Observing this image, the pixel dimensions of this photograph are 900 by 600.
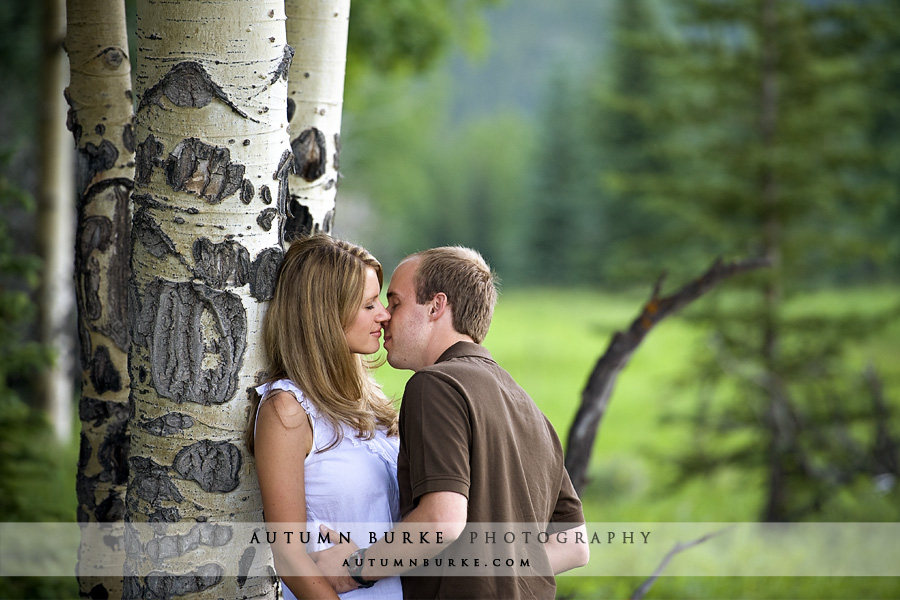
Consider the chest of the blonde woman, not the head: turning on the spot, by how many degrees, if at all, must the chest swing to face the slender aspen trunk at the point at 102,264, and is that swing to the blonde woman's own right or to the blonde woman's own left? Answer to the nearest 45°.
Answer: approximately 135° to the blonde woman's own left

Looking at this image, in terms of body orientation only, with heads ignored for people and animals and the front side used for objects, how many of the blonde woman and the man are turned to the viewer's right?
1

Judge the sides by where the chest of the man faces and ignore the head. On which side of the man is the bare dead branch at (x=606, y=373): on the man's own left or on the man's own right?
on the man's own right

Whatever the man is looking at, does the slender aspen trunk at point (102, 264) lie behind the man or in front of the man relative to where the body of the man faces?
in front

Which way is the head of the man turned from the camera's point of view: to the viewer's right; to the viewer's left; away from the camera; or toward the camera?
to the viewer's left

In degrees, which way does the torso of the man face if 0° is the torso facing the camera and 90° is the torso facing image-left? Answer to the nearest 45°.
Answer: approximately 135°

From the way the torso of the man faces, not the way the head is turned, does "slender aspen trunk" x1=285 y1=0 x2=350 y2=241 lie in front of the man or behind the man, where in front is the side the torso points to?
in front

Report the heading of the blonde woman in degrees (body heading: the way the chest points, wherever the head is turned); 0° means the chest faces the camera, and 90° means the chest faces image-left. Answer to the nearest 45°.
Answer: approximately 270°

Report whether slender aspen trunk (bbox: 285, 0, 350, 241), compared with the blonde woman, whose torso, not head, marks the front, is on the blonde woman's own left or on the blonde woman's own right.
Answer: on the blonde woman's own left

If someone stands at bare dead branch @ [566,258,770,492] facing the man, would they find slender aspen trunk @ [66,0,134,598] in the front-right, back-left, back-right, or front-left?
front-right
